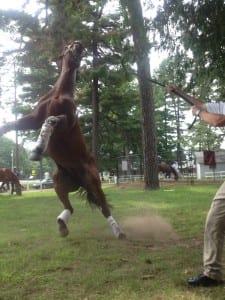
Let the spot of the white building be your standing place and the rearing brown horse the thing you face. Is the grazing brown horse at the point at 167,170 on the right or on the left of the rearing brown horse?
right

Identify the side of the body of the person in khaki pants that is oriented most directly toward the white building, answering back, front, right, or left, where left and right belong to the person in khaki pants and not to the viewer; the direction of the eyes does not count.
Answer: right

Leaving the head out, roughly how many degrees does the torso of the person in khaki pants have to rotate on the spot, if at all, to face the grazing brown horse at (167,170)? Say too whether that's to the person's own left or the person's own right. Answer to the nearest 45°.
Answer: approximately 90° to the person's own right

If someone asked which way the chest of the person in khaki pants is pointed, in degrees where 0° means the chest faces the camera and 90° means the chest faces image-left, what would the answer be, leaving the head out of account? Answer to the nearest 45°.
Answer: approximately 90°

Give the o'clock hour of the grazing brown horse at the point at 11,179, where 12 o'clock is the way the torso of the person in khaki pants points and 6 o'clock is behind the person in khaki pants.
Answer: The grazing brown horse is roughly at 2 o'clock from the person in khaki pants.

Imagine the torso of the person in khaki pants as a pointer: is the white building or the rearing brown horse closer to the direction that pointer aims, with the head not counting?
the rearing brown horse
